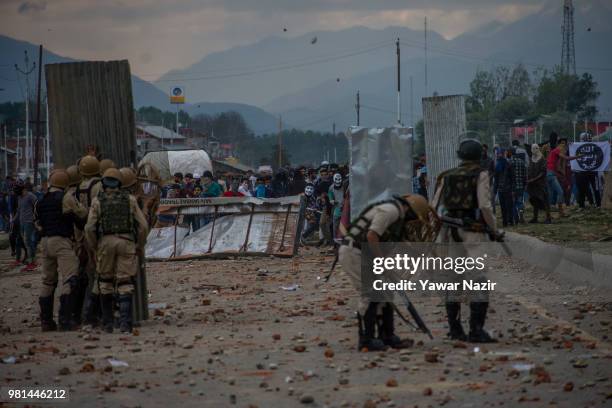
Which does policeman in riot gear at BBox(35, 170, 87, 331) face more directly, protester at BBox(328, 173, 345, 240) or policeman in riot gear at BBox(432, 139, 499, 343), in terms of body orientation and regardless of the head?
the protester

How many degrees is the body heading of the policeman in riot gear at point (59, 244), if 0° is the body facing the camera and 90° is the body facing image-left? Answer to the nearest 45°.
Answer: approximately 225°

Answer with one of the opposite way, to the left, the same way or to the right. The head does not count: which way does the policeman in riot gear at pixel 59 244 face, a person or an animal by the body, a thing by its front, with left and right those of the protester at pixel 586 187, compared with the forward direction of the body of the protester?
the opposite way

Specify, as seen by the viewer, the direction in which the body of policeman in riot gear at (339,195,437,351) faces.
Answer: to the viewer's right

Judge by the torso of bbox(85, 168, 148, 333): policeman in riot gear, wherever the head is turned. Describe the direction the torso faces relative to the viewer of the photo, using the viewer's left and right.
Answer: facing away from the viewer

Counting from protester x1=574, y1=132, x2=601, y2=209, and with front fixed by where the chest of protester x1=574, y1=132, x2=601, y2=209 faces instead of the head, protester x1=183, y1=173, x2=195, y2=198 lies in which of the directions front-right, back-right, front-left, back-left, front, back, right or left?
right

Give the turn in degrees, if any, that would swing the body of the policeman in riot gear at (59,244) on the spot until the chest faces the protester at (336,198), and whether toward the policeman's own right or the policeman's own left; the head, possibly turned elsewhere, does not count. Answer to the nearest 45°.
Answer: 0° — they already face them

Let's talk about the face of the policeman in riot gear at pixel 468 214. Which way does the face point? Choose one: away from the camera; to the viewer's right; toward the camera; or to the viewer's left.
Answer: away from the camera

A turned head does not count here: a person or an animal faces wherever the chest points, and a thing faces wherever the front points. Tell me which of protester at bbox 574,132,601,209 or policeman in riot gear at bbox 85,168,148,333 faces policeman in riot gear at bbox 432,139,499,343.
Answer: the protester

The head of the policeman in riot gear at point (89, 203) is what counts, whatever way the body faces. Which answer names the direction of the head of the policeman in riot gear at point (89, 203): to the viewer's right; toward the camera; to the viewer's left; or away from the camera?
away from the camera

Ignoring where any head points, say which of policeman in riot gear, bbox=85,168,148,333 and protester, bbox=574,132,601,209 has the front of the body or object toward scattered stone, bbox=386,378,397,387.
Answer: the protester

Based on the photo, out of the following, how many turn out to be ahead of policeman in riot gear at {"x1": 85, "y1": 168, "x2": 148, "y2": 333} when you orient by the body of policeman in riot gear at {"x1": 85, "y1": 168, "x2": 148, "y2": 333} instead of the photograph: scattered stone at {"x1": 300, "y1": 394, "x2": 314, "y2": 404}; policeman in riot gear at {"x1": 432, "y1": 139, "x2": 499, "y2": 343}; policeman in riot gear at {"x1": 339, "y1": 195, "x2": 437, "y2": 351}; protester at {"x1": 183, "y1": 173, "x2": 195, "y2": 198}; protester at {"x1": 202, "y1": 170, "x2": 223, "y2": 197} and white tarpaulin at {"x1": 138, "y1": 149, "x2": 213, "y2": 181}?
3

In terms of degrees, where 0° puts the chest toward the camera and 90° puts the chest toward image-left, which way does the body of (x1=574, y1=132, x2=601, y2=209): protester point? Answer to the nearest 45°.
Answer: approximately 0°

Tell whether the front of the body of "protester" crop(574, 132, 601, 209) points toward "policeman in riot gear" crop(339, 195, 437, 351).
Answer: yes
